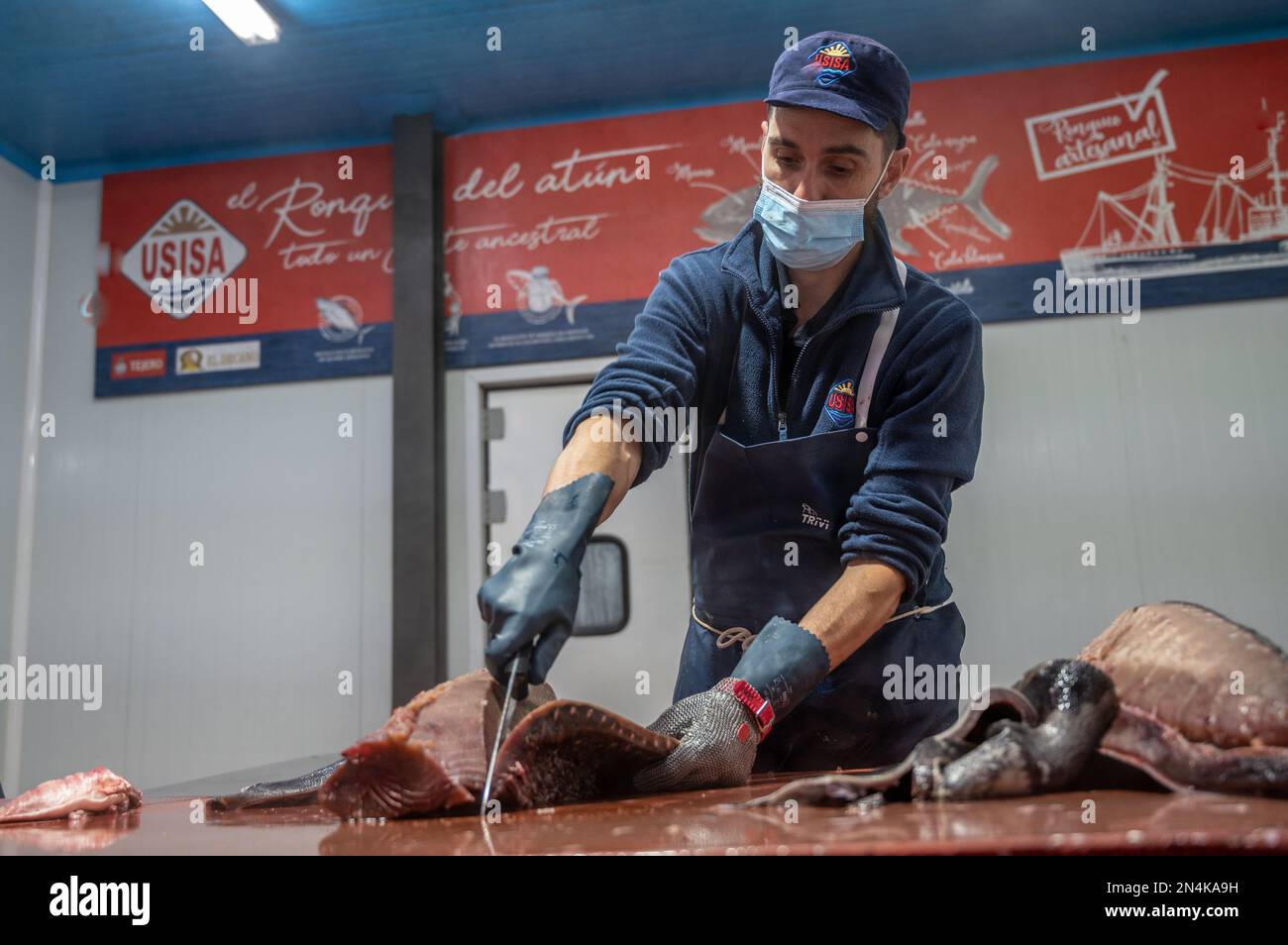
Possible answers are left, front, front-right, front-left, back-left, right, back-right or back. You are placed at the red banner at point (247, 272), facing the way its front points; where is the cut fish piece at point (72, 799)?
front

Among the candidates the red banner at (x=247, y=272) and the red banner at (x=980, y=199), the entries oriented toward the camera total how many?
2

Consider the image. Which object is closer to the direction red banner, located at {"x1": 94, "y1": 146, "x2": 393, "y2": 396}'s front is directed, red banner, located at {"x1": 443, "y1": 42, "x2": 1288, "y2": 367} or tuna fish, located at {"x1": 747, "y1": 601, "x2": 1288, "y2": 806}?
the tuna fish

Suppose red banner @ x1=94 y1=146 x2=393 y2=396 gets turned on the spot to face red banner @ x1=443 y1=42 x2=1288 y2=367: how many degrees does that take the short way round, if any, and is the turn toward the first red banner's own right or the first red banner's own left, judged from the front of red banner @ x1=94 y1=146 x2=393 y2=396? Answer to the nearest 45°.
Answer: approximately 45° to the first red banner's own left

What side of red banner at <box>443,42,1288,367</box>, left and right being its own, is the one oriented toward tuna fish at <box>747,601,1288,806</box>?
front

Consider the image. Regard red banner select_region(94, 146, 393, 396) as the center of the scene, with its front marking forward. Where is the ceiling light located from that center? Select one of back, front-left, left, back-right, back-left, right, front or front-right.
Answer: front

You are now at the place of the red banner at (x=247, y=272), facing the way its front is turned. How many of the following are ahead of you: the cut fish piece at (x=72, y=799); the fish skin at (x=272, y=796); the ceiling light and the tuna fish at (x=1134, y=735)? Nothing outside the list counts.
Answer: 4

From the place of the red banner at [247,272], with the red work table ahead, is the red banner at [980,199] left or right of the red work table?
left

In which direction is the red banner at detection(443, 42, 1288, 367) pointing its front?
toward the camera

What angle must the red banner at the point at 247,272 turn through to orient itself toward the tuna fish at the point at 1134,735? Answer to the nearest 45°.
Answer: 0° — it already faces it

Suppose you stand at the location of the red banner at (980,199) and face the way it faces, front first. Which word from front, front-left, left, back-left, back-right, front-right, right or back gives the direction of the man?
front

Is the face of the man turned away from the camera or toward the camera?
toward the camera

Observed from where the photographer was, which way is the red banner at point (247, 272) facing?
facing the viewer

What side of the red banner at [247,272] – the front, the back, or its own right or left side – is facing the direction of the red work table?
front

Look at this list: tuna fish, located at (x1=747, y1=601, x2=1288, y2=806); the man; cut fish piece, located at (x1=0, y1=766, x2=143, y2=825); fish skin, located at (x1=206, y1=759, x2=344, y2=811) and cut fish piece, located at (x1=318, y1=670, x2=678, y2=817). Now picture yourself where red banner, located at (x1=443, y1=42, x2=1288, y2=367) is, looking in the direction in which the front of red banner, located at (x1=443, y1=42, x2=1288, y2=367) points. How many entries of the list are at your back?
0
